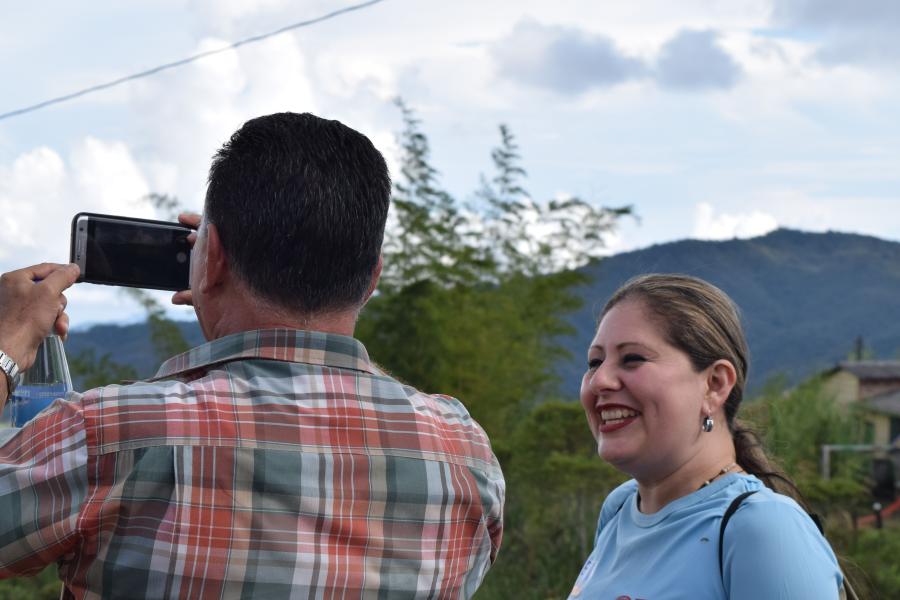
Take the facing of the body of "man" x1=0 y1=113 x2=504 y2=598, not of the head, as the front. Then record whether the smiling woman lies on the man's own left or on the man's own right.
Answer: on the man's own right

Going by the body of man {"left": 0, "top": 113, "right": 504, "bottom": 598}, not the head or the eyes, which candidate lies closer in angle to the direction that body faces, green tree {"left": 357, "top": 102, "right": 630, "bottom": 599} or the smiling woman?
the green tree

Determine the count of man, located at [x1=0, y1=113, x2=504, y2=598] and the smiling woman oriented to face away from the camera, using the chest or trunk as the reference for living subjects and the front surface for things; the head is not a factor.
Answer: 1

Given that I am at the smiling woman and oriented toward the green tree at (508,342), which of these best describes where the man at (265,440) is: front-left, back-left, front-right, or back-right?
back-left

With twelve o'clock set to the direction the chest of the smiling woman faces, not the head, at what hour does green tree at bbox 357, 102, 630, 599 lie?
The green tree is roughly at 4 o'clock from the smiling woman.

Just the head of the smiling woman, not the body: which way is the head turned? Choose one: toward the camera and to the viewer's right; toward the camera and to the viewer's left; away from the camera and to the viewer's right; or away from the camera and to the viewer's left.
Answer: toward the camera and to the viewer's left

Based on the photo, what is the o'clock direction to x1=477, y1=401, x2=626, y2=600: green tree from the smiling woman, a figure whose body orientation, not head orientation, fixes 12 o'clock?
The green tree is roughly at 4 o'clock from the smiling woman.

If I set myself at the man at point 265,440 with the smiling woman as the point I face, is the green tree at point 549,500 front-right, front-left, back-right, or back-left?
front-left

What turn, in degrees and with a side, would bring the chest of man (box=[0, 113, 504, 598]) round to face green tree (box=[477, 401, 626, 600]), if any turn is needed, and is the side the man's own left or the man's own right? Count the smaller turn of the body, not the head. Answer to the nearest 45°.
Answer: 0° — they already face it

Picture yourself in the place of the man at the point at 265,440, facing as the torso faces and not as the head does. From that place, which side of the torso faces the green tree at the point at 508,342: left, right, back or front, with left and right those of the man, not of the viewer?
front

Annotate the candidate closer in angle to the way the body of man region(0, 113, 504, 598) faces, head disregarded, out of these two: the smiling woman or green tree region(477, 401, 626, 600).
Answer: the green tree

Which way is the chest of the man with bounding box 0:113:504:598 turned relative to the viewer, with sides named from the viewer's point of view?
facing away from the viewer

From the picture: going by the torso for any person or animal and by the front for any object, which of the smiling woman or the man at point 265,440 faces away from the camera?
the man

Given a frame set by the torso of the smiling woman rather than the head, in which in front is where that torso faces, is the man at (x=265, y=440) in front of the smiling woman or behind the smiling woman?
in front
